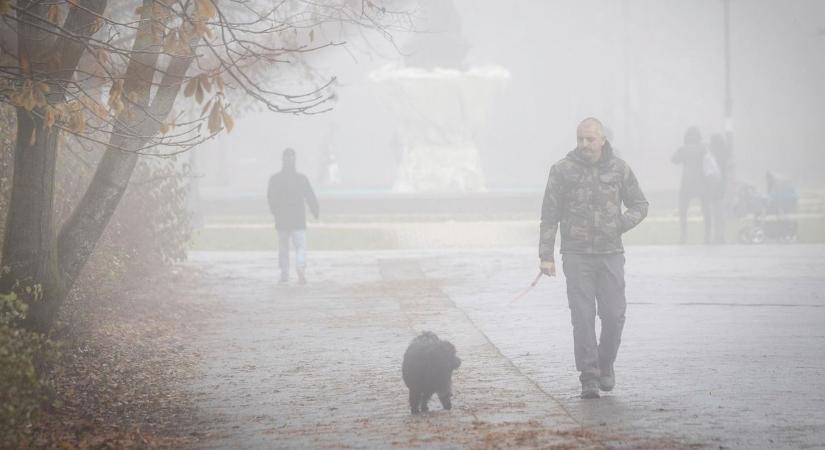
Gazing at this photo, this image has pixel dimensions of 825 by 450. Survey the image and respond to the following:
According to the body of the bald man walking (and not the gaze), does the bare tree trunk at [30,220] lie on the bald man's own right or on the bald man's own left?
on the bald man's own right

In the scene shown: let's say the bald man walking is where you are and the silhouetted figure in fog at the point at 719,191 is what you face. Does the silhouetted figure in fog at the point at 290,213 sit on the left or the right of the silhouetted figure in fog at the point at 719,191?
left

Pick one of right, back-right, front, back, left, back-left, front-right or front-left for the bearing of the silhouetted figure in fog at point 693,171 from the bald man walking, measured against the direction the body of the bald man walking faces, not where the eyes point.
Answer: back

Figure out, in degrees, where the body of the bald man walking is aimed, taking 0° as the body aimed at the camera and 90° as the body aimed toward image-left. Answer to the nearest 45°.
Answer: approximately 0°

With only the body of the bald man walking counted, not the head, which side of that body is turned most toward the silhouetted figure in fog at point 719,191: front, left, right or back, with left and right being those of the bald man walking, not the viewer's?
back

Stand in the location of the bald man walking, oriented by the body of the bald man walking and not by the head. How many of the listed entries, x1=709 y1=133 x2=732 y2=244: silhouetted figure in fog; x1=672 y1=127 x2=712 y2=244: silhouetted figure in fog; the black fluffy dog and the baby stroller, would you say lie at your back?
3

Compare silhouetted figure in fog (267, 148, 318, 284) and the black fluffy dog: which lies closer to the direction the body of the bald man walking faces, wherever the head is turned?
the black fluffy dog

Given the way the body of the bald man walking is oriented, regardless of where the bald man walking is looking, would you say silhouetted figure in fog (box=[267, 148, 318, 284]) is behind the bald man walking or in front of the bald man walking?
behind
